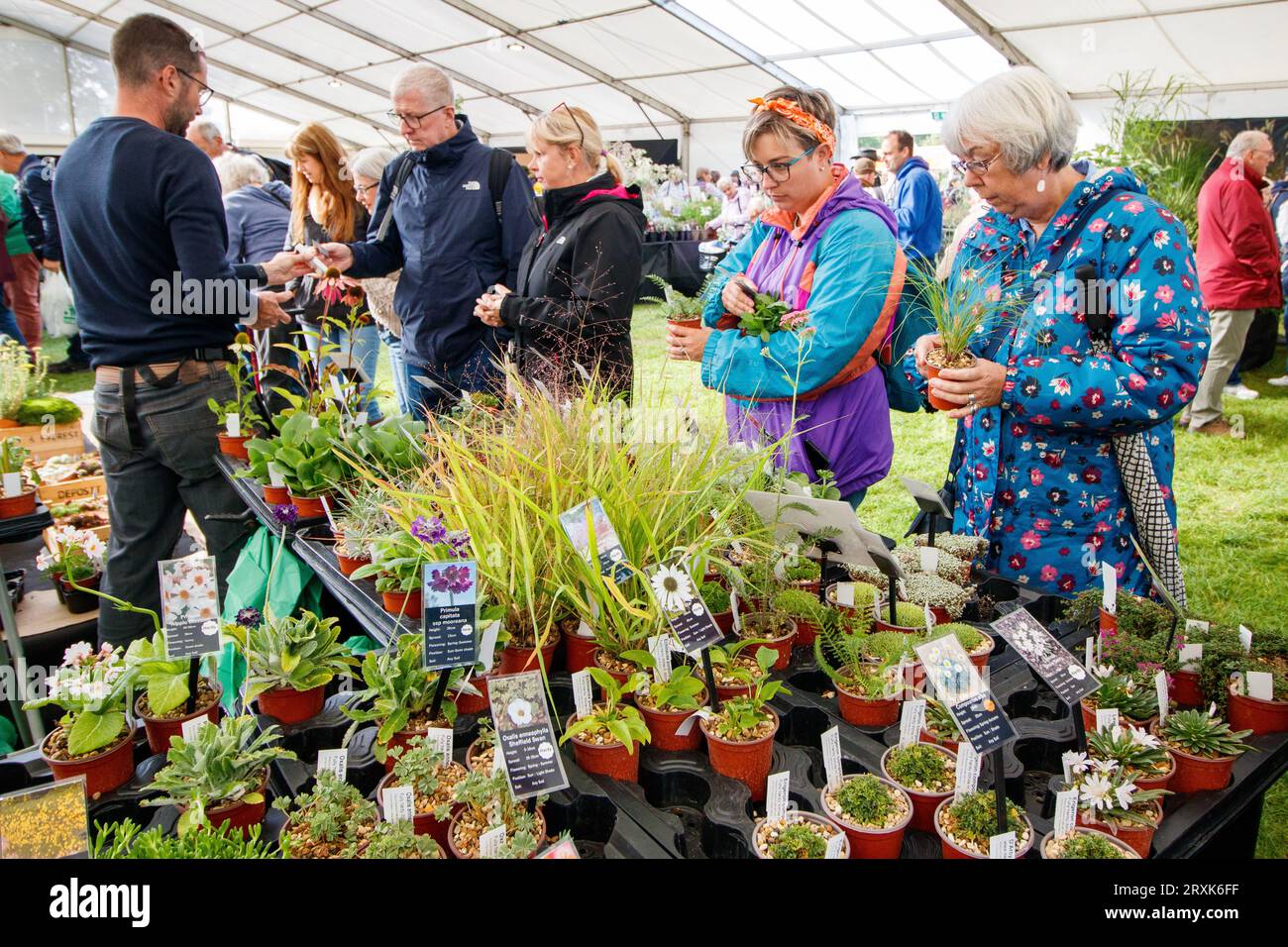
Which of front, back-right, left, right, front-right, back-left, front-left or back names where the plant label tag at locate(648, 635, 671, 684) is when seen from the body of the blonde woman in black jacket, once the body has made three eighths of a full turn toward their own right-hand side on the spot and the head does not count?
back-right

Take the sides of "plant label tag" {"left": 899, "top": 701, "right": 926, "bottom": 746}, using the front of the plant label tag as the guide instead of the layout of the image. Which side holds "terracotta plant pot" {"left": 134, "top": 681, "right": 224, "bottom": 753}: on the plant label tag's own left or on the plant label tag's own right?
on the plant label tag's own right

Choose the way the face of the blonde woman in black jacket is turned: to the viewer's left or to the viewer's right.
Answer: to the viewer's left

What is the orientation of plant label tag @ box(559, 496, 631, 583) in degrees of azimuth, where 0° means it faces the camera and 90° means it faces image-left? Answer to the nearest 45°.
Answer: approximately 0°

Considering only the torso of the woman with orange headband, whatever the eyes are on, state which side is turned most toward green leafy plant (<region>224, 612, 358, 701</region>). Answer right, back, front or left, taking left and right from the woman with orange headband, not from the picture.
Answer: front

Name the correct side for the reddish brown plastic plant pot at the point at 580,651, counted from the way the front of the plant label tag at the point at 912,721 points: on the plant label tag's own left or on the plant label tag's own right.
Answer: on the plant label tag's own right

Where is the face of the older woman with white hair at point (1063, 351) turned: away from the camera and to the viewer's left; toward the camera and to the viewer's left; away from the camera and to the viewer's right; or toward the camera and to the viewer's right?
toward the camera and to the viewer's left

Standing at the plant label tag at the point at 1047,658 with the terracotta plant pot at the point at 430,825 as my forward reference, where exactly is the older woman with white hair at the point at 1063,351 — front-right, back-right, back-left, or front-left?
back-right

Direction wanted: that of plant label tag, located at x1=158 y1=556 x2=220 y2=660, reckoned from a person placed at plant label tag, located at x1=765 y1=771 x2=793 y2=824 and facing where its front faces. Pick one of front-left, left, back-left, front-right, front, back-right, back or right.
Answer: right

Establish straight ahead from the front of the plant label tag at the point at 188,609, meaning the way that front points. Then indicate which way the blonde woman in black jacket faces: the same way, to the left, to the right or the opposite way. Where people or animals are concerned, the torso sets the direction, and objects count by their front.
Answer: to the right

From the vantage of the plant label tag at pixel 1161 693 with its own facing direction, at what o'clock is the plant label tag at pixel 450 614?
the plant label tag at pixel 450 614 is roughly at 2 o'clock from the plant label tag at pixel 1161 693.
